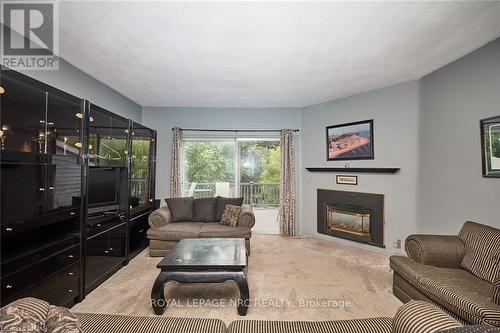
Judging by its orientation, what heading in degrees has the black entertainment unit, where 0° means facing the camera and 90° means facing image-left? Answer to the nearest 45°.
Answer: approximately 315°

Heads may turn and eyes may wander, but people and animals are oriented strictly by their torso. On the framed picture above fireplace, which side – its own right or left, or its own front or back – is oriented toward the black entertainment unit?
front

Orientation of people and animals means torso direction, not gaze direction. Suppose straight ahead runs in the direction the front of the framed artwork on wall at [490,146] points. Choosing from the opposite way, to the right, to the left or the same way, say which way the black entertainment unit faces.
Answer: the opposite way

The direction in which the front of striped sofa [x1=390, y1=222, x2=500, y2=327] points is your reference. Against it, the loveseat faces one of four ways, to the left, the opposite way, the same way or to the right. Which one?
to the left

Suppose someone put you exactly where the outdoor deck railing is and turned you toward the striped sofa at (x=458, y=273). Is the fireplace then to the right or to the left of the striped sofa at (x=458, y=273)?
left

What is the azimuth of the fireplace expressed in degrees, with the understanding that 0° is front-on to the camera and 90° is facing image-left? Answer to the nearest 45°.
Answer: approximately 45°

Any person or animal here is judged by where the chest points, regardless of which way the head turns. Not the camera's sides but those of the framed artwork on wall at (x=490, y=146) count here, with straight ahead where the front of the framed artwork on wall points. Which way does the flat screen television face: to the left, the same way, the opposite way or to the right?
the opposite way

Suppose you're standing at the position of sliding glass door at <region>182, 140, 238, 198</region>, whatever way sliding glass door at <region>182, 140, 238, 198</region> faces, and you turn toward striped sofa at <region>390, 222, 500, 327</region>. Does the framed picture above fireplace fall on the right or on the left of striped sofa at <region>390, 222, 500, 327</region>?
left

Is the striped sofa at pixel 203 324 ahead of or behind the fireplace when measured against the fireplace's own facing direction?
ahead

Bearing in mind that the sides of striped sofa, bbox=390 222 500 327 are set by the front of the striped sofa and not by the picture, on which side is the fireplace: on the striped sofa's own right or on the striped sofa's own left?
on the striped sofa's own right
